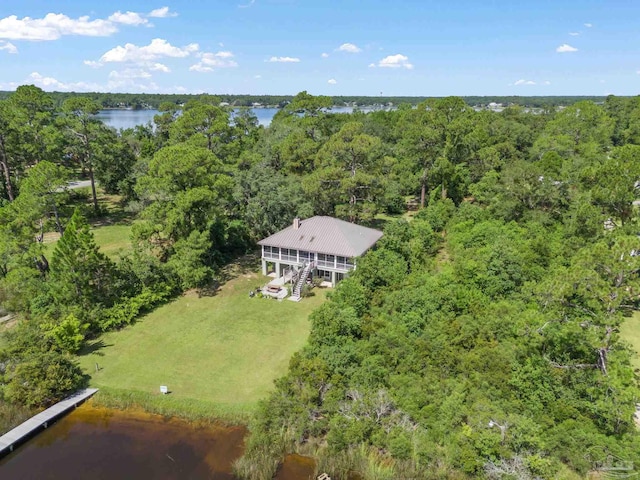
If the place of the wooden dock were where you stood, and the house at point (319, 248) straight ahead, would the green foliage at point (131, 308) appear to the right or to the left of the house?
left

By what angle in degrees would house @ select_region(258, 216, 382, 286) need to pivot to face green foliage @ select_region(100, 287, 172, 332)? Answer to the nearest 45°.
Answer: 0° — it already faces it

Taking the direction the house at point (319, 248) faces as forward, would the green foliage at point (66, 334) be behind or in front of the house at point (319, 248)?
in front

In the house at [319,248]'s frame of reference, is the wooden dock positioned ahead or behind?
ahead

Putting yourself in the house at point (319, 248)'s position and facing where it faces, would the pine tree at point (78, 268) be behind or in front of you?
in front

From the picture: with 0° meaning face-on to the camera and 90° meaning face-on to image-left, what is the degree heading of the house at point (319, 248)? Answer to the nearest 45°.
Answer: approximately 45°
